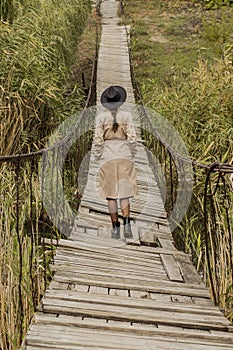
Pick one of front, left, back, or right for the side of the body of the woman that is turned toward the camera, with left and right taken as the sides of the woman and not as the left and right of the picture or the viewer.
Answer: back

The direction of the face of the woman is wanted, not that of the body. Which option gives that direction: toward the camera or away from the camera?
away from the camera
